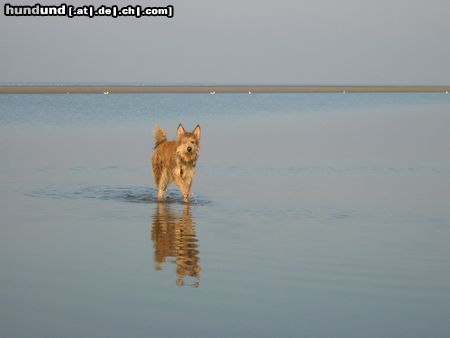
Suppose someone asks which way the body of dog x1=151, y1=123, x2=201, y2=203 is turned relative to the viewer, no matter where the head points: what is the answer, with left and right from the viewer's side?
facing the viewer and to the right of the viewer
